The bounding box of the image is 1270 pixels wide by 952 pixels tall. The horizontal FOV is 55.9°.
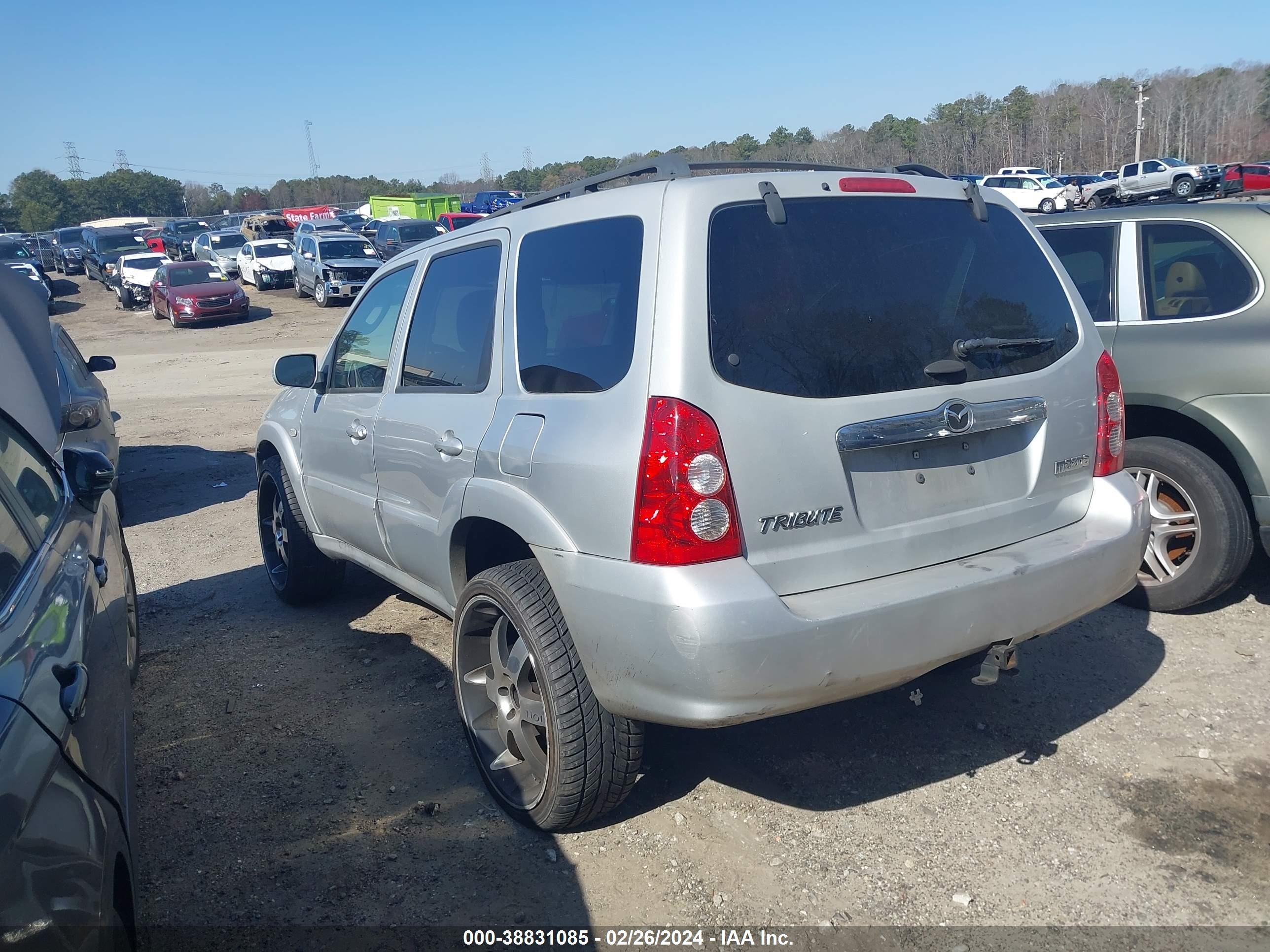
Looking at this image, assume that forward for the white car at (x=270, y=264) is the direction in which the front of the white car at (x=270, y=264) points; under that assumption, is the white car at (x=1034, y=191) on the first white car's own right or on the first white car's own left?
on the first white car's own left

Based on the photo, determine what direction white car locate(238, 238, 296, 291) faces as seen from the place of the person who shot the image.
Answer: facing the viewer and to the right of the viewer

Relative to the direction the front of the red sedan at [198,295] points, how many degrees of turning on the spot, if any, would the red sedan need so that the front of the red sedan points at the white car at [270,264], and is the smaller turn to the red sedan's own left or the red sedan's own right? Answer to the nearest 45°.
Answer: approximately 135° to the red sedan's own left
